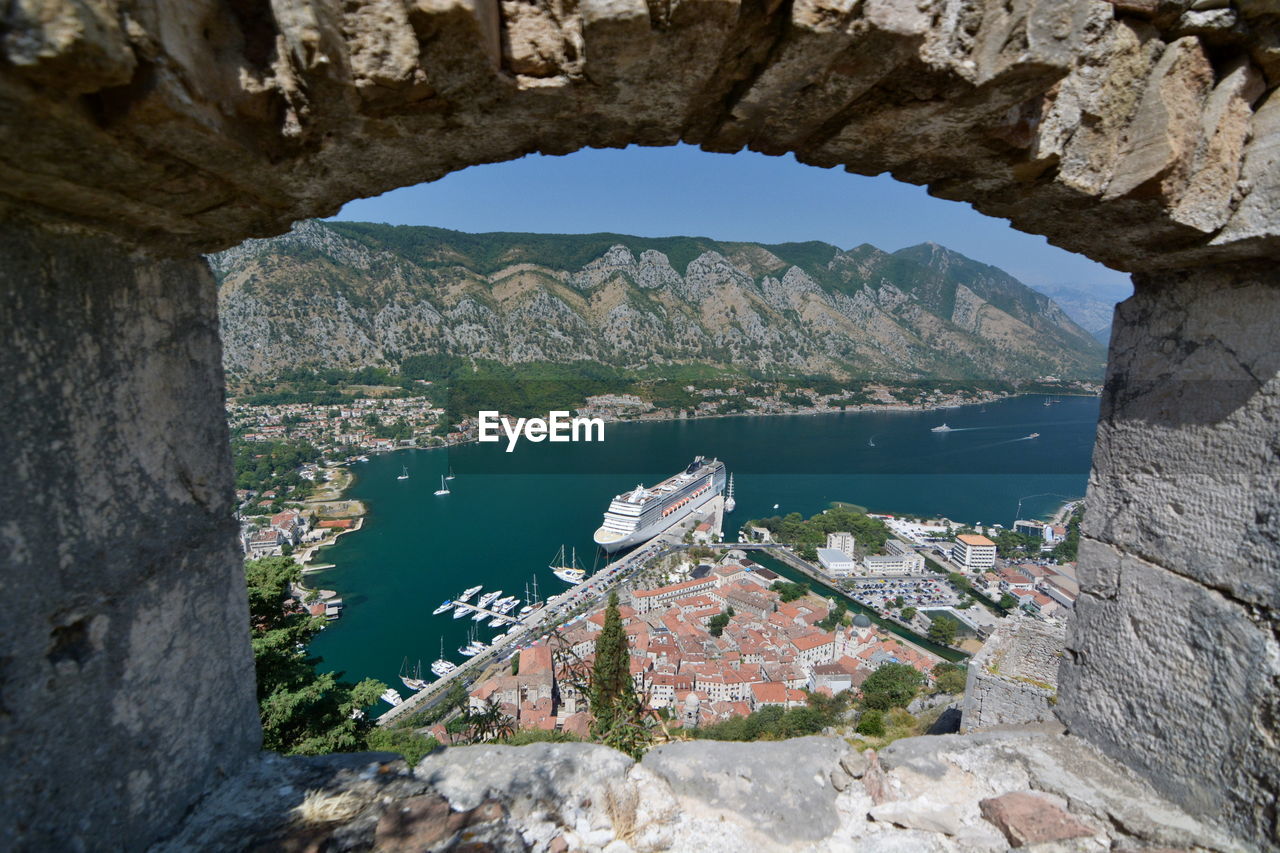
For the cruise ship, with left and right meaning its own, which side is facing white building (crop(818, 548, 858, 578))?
left

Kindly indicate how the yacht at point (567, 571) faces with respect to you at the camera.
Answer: facing away from the viewer and to the left of the viewer

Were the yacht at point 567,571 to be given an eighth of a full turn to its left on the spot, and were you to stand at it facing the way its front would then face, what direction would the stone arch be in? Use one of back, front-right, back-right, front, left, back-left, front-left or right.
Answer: left

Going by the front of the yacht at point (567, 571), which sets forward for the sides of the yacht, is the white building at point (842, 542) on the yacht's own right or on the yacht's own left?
on the yacht's own right

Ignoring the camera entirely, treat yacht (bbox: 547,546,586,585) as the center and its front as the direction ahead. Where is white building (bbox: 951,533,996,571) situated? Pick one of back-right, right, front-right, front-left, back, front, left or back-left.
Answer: back-right

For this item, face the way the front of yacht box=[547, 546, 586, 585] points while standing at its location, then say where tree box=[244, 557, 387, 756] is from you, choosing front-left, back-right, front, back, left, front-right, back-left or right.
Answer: back-left

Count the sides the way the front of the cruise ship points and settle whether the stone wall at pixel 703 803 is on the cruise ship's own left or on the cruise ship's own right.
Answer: on the cruise ship's own left

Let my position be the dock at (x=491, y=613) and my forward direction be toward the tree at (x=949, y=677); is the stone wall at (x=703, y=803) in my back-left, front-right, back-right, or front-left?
front-right

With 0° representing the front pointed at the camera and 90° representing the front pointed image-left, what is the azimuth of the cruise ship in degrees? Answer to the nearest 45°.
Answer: approximately 45°

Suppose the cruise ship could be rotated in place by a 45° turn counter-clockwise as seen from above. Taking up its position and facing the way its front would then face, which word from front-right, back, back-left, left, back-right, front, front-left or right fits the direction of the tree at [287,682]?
front

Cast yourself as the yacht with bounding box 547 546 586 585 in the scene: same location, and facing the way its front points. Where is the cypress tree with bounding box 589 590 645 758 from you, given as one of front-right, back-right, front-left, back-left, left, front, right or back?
back-left

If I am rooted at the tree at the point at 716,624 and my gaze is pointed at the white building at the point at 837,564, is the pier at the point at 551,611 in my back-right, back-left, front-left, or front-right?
back-left

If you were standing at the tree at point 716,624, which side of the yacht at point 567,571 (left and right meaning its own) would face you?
back

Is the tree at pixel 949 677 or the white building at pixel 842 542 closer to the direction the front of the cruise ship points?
the tree

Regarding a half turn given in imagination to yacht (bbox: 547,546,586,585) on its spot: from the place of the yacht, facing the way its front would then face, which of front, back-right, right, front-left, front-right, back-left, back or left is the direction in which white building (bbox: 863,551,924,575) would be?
front-left

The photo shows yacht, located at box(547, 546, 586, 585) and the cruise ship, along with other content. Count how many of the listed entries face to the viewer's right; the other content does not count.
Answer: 0

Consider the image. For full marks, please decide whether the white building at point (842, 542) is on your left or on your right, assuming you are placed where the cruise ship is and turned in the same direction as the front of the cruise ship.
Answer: on your left

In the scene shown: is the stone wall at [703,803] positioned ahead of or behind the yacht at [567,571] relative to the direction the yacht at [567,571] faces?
behind

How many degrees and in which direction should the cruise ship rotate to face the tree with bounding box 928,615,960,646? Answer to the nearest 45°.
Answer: approximately 90° to its left

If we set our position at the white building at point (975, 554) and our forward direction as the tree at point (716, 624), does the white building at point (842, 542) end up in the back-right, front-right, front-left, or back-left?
front-right

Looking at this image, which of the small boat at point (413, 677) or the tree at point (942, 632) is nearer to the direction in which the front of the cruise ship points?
the small boat

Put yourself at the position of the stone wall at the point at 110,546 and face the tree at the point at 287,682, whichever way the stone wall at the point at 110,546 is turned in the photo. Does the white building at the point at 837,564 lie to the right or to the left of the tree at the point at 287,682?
right
